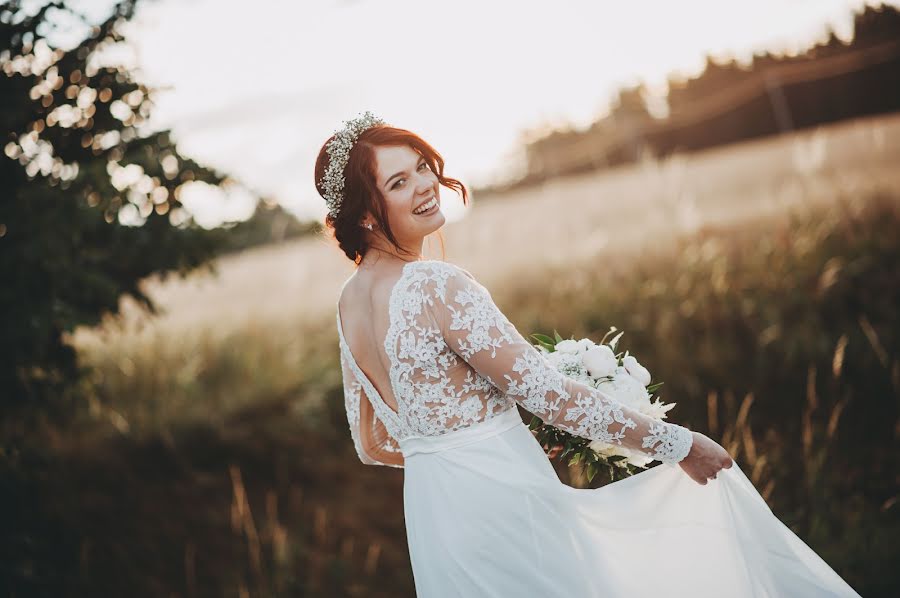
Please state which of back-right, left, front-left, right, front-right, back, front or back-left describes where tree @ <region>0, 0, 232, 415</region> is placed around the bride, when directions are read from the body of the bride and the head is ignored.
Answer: left

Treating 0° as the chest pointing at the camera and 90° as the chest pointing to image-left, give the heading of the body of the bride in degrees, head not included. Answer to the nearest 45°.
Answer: approximately 225°
